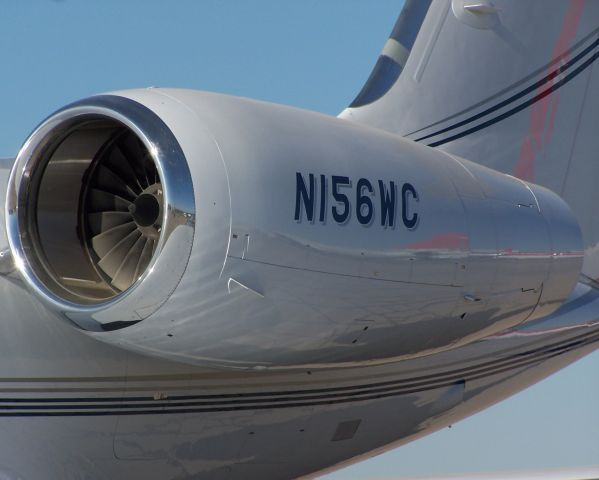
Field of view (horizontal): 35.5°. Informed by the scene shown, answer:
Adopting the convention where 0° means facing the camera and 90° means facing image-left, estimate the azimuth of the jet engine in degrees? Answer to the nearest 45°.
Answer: approximately 45°
